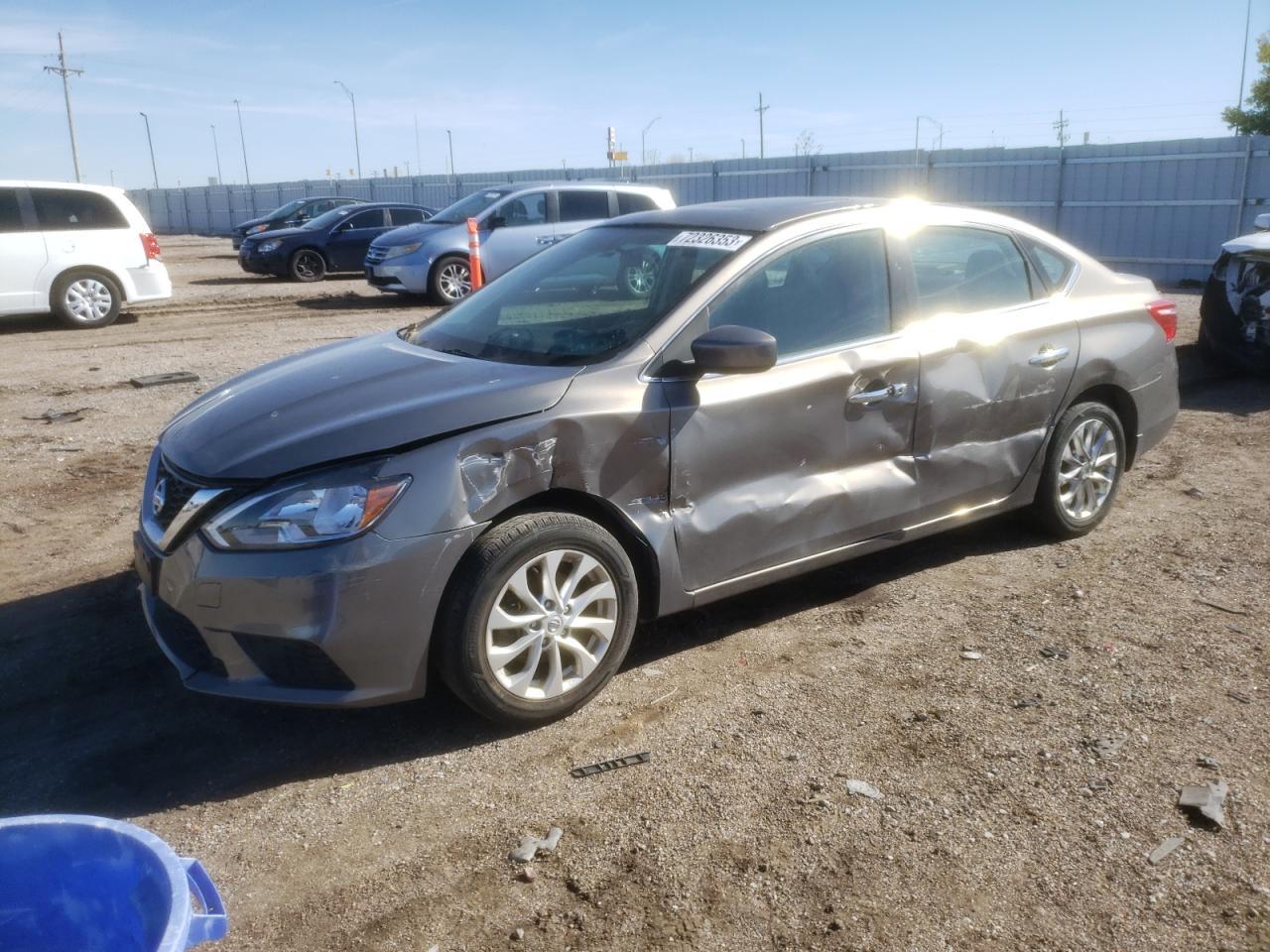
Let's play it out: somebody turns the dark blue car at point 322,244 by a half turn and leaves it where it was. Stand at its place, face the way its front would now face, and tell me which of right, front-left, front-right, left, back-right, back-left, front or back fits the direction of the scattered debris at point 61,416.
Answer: back-right

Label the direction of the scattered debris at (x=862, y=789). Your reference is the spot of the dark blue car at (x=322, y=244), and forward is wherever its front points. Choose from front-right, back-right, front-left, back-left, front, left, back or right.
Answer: front-left

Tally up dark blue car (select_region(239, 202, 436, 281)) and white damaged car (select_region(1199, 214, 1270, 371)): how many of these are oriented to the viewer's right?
0

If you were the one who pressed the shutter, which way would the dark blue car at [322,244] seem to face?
facing the viewer and to the left of the viewer

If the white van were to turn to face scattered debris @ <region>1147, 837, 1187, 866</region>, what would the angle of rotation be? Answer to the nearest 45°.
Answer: approximately 90° to its left

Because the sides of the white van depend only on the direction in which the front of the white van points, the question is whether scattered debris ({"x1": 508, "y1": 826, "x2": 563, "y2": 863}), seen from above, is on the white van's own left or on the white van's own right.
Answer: on the white van's own left

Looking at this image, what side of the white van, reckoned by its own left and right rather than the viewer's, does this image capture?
left

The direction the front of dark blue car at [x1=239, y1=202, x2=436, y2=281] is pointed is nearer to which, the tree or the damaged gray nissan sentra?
the damaged gray nissan sentra

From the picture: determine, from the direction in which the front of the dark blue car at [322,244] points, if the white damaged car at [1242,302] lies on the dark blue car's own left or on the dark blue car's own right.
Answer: on the dark blue car's own left

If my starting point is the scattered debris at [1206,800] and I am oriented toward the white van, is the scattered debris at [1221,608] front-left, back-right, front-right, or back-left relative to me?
front-right

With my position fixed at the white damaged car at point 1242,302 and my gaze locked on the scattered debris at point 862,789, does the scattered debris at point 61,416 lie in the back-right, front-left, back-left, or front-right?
front-right

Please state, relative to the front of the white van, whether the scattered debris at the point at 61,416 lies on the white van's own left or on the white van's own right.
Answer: on the white van's own left

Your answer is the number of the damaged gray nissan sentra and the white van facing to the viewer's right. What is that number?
0

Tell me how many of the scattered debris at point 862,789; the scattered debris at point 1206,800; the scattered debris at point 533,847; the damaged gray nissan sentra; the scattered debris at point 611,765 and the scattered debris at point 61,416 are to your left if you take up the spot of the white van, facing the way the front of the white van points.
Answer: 6

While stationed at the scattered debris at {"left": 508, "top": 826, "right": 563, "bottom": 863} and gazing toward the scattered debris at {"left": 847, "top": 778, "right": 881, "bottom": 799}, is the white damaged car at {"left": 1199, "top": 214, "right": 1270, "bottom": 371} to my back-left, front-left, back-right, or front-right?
front-left

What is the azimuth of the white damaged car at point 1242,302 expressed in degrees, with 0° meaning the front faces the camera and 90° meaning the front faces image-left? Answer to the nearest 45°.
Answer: approximately 45°
